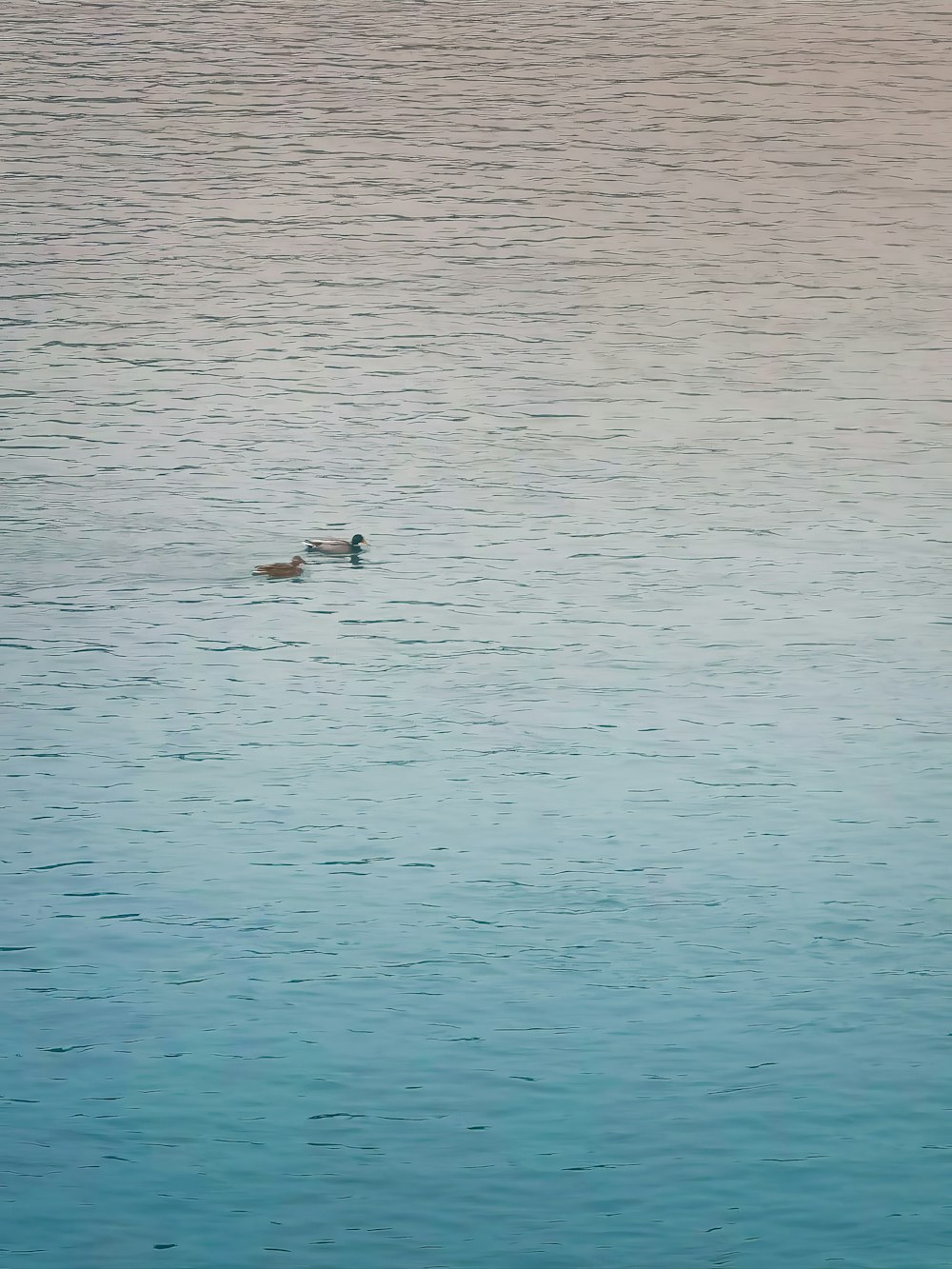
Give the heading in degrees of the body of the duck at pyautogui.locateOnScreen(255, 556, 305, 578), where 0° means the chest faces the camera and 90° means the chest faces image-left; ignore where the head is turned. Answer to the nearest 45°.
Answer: approximately 270°

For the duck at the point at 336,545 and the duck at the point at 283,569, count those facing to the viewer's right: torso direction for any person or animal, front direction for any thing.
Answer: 2

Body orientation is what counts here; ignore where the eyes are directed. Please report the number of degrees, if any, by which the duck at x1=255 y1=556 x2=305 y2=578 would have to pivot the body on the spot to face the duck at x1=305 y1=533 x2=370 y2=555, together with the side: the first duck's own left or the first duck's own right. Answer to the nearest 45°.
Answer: approximately 45° to the first duck's own left

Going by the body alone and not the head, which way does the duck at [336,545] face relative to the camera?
to the viewer's right
